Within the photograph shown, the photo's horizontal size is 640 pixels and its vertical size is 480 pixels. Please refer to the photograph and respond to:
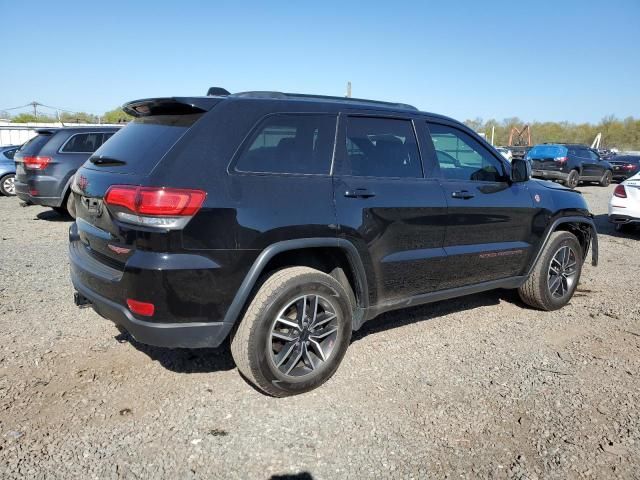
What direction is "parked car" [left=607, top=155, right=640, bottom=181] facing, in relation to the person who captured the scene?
facing away from the viewer and to the right of the viewer

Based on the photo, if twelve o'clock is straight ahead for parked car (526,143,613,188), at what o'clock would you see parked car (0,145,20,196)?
parked car (0,145,20,196) is roughly at 6 o'clock from parked car (526,143,613,188).

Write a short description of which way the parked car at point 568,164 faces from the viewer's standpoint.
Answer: facing away from the viewer and to the right of the viewer

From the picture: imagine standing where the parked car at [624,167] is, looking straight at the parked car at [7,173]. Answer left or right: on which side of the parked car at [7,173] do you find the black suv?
left

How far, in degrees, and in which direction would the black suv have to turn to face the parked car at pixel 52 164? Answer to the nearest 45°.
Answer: approximately 90° to its left

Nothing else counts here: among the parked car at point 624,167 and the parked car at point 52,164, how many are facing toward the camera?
0

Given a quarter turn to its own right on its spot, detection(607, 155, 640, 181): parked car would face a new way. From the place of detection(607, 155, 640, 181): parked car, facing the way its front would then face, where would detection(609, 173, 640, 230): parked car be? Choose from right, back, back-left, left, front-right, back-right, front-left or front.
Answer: front-right

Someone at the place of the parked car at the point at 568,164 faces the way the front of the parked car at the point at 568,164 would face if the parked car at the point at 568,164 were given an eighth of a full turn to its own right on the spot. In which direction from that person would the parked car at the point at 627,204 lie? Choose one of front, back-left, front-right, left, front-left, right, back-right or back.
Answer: right

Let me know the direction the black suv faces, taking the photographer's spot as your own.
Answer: facing away from the viewer and to the right of the viewer

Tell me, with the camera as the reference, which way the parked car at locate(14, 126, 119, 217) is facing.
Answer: facing away from the viewer and to the right of the viewer

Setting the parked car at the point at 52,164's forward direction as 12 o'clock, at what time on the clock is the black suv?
The black suv is roughly at 4 o'clock from the parked car.

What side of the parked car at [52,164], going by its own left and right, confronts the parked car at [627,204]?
right
